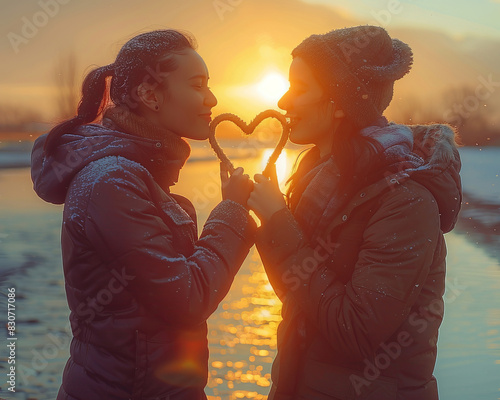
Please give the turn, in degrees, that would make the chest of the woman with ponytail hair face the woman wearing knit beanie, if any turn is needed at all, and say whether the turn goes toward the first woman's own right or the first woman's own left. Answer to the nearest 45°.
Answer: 0° — they already face them

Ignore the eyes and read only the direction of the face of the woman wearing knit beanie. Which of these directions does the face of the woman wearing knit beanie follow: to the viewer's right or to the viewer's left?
to the viewer's left

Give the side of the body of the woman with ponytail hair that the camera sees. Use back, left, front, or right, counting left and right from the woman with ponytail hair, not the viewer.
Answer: right

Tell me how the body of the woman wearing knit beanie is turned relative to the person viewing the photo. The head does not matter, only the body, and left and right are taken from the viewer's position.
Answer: facing to the left of the viewer

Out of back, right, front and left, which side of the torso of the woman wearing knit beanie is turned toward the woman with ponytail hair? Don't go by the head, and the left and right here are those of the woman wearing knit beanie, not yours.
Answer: front

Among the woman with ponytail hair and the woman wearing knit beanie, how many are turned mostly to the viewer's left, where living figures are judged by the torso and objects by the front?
1

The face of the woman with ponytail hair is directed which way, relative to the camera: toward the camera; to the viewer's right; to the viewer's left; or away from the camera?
to the viewer's right

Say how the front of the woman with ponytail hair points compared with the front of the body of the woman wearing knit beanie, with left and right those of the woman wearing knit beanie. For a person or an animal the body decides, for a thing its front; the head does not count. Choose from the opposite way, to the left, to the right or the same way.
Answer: the opposite way
